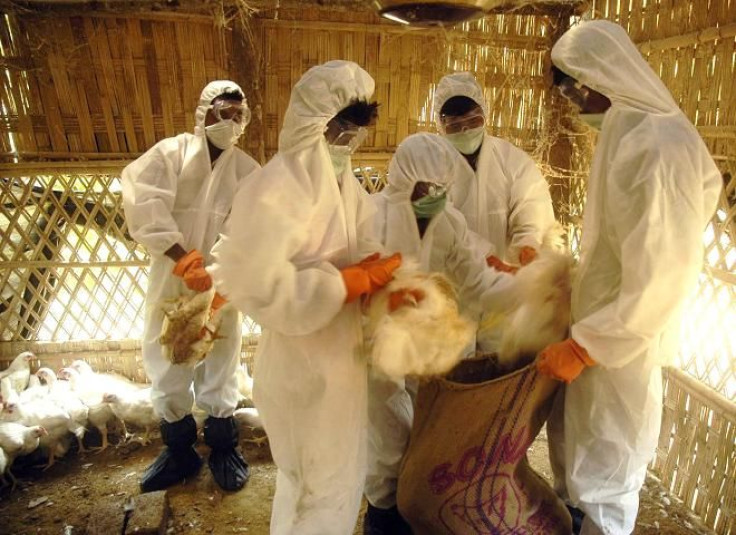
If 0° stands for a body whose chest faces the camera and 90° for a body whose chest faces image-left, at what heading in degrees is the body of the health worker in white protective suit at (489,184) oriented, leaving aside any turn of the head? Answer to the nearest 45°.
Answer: approximately 0°

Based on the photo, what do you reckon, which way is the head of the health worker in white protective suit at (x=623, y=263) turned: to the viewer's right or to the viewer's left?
to the viewer's left

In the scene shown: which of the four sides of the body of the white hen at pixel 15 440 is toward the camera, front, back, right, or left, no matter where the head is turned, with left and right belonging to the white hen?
right

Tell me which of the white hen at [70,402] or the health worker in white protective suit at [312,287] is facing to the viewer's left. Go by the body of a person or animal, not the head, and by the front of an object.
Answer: the white hen

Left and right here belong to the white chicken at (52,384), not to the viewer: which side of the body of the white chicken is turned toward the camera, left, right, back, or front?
left

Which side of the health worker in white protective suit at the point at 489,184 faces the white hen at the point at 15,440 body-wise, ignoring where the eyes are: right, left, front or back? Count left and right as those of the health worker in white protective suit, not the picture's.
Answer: right

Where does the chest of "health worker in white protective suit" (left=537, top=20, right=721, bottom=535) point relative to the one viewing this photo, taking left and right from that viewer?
facing to the left of the viewer

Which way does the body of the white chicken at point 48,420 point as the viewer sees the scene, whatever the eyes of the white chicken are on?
to the viewer's left

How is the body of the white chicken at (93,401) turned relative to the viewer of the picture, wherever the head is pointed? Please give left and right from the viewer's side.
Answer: facing to the left of the viewer
